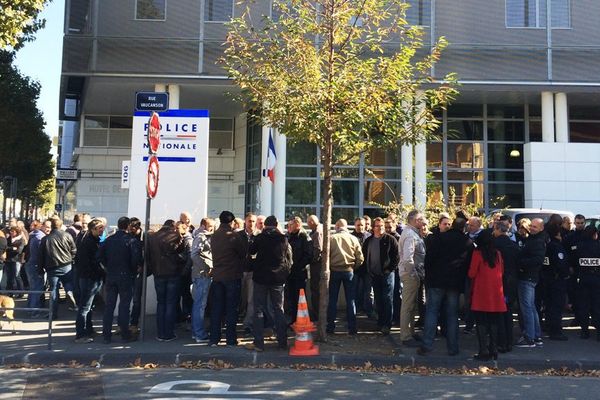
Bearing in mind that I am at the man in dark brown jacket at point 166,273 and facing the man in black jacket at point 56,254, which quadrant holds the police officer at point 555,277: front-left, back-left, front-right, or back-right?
back-right

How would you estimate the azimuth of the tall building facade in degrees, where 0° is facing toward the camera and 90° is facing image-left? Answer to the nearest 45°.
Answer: approximately 0°

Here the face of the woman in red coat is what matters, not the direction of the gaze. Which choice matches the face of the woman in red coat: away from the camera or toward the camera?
away from the camera

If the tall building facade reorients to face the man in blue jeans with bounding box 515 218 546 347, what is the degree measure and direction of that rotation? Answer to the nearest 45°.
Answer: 0° — it already faces them

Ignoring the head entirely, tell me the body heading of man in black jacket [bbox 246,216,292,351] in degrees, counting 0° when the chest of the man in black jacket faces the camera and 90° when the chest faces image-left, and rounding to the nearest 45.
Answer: approximately 180°

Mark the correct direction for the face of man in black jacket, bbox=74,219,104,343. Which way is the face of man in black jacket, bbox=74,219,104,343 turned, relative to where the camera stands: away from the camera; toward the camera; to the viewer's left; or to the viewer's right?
to the viewer's right

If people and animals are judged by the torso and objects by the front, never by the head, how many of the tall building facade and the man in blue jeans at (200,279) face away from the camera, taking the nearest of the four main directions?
0
